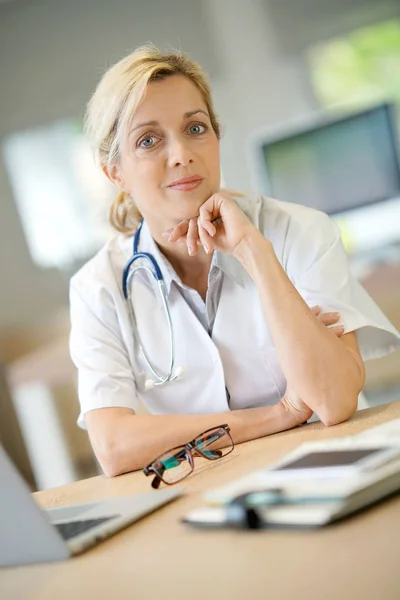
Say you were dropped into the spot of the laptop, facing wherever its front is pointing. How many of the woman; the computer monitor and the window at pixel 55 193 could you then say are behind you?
0

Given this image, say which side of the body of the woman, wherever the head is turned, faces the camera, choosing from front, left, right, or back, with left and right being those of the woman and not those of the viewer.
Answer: front

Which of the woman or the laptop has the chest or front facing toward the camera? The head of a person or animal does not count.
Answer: the woman

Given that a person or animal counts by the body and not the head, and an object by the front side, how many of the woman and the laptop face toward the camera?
1

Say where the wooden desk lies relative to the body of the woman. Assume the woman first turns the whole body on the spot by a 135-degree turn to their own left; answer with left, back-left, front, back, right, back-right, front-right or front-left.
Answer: back-right

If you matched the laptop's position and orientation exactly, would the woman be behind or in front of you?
in front

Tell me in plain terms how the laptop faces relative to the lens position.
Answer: facing away from the viewer and to the right of the viewer

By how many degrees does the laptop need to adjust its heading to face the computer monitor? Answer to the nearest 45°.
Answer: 0° — it already faces it

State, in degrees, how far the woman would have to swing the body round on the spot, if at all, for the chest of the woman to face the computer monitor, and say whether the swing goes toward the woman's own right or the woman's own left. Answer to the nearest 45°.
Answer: approximately 180°
